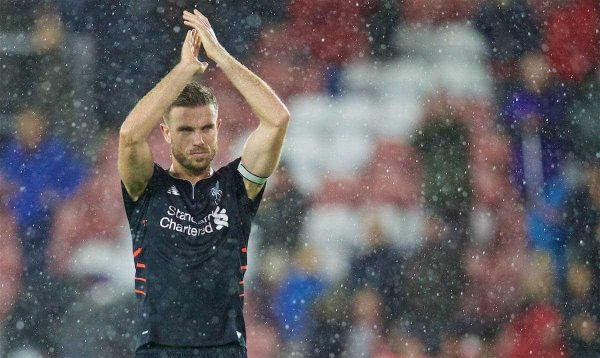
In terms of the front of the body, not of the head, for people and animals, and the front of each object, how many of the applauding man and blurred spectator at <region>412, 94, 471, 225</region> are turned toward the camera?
2

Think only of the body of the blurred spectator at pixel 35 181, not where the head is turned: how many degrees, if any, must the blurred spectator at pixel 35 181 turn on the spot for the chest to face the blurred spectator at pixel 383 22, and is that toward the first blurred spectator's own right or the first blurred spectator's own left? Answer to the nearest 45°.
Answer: approximately 90° to the first blurred spectator's own left

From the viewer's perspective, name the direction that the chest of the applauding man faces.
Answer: toward the camera

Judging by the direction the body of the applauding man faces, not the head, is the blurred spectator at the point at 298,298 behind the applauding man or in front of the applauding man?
behind

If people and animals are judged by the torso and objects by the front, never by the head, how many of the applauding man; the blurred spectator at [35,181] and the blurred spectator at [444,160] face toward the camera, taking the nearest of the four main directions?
3

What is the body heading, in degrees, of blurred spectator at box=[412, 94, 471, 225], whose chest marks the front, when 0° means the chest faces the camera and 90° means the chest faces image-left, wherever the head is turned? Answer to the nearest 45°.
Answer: approximately 0°

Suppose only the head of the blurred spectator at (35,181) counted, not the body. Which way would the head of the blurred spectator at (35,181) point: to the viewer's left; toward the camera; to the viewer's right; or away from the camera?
toward the camera

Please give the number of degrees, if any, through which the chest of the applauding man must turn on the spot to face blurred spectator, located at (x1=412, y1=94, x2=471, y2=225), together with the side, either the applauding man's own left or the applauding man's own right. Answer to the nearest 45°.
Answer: approximately 135° to the applauding man's own left

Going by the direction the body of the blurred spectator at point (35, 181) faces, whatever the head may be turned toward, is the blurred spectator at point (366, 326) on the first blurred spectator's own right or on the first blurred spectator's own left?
on the first blurred spectator's own left

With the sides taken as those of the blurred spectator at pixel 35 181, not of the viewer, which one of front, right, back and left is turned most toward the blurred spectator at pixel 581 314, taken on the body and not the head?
left

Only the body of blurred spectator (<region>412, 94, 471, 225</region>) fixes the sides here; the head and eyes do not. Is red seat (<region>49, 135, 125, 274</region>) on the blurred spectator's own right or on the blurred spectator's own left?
on the blurred spectator's own right

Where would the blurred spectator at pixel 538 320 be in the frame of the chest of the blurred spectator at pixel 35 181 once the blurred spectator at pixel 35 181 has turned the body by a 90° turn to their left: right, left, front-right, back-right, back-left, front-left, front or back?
front

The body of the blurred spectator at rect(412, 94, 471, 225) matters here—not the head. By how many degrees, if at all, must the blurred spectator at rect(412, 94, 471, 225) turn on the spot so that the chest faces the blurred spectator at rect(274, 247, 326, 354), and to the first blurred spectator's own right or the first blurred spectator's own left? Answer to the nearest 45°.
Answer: approximately 45° to the first blurred spectator's own right

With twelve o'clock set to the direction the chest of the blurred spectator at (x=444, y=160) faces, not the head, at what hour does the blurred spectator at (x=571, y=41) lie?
the blurred spectator at (x=571, y=41) is roughly at 8 o'clock from the blurred spectator at (x=444, y=160).

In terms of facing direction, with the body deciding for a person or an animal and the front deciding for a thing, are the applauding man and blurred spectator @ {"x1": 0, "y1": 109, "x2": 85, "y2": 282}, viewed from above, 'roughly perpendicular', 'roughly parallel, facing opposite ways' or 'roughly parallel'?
roughly parallel
